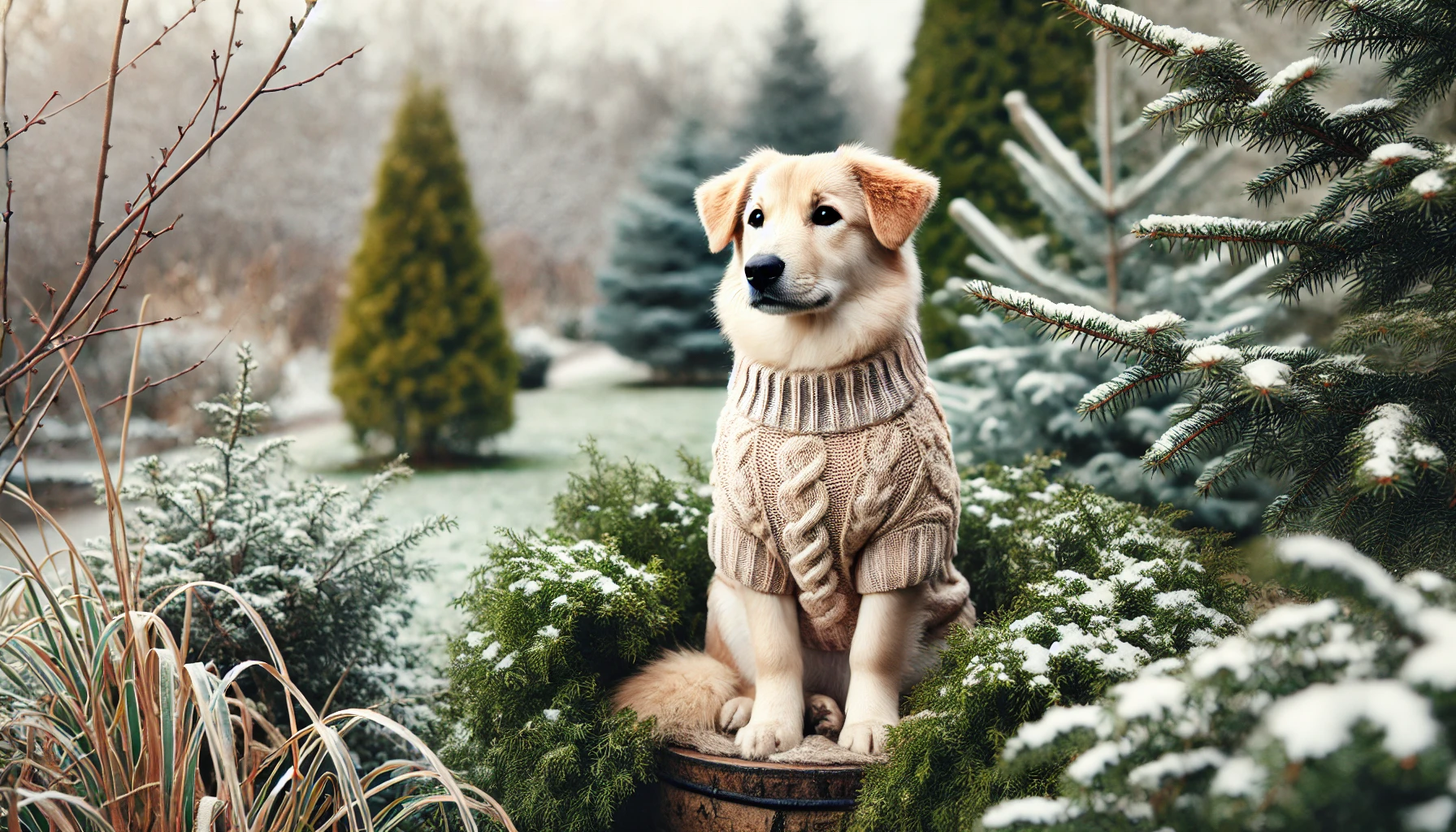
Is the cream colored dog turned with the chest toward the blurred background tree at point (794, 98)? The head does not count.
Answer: no

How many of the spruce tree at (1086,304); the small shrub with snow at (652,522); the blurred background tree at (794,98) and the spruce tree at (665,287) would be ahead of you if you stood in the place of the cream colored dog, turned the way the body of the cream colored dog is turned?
0

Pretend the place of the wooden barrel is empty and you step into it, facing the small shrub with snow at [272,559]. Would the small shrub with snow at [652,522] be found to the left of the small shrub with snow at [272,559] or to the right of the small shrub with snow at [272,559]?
right

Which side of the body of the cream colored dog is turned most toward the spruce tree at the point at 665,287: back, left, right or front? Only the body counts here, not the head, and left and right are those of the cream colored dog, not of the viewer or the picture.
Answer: back

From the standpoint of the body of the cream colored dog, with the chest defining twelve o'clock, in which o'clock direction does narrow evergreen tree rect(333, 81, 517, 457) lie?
The narrow evergreen tree is roughly at 5 o'clock from the cream colored dog.

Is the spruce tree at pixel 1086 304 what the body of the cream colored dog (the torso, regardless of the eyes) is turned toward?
no

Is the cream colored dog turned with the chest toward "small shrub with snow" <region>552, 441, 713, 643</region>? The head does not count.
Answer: no

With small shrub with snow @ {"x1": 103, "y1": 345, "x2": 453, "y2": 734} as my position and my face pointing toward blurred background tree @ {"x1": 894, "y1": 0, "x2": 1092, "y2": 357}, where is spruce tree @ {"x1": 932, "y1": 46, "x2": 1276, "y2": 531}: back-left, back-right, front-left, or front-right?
front-right

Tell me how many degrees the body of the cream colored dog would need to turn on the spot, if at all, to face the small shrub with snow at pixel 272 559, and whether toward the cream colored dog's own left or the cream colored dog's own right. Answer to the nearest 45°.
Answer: approximately 90° to the cream colored dog's own right

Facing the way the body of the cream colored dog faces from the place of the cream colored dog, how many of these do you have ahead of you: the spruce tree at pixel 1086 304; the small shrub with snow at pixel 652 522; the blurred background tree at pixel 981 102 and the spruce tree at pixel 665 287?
0

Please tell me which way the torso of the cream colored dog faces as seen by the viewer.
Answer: toward the camera

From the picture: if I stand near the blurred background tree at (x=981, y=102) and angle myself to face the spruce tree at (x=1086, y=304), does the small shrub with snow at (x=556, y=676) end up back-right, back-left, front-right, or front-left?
front-right
